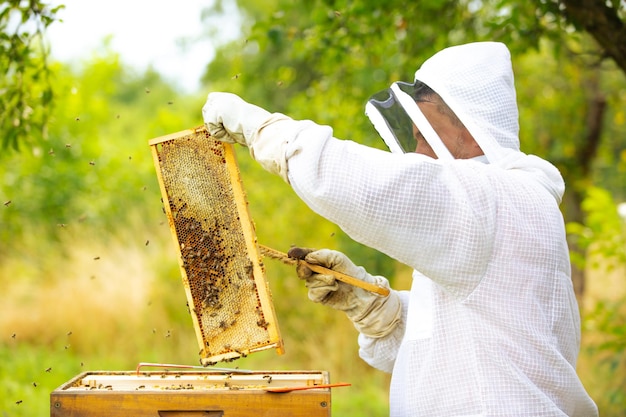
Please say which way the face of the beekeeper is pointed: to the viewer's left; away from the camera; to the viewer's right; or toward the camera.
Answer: to the viewer's left

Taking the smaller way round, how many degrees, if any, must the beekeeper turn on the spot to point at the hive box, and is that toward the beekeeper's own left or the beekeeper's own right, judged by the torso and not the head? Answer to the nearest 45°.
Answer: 0° — they already face it

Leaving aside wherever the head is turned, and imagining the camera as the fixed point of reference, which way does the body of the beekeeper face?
to the viewer's left
